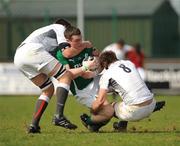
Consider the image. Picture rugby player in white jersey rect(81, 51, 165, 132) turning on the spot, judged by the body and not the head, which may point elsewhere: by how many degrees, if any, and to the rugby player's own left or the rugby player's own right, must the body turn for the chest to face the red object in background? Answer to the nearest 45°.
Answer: approximately 45° to the rugby player's own right

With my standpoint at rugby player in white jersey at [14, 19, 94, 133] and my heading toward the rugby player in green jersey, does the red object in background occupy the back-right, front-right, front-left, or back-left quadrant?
front-left

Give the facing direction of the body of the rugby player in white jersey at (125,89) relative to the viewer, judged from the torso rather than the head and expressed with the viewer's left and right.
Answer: facing away from the viewer and to the left of the viewer

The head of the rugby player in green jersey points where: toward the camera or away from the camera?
toward the camera

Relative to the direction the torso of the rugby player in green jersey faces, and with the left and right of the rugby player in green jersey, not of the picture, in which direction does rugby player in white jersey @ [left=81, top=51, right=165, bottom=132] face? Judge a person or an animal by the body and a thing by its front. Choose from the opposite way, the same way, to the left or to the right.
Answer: the opposite way

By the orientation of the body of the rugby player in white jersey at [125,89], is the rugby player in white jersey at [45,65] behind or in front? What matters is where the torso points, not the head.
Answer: in front

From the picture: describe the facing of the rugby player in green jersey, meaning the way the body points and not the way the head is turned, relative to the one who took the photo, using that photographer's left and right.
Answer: facing the viewer and to the right of the viewer

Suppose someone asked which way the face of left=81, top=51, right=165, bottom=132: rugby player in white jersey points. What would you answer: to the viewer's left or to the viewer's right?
to the viewer's left
